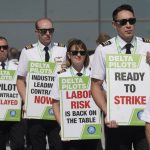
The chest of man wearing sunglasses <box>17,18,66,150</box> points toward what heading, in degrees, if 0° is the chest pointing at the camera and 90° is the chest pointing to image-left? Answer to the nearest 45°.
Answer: approximately 0°

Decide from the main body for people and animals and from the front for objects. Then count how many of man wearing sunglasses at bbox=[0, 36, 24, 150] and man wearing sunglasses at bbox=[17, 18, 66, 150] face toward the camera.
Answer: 2
